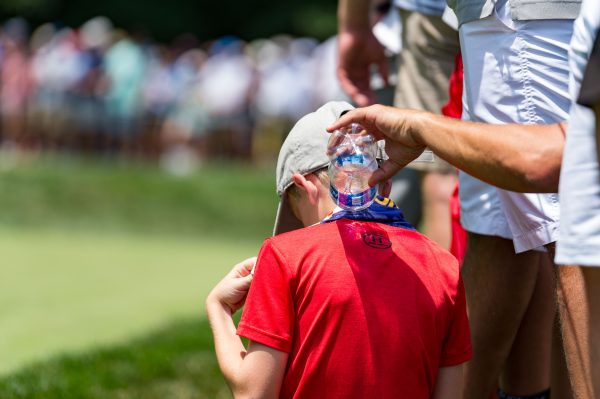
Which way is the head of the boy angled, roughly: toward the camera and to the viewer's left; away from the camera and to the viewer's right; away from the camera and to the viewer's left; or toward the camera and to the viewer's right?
away from the camera and to the viewer's left

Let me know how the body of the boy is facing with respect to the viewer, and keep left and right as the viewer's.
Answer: facing away from the viewer and to the left of the viewer
